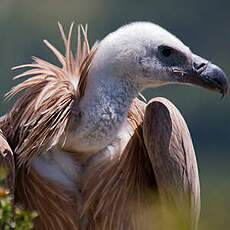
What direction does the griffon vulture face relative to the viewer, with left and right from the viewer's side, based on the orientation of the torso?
facing the viewer and to the right of the viewer
